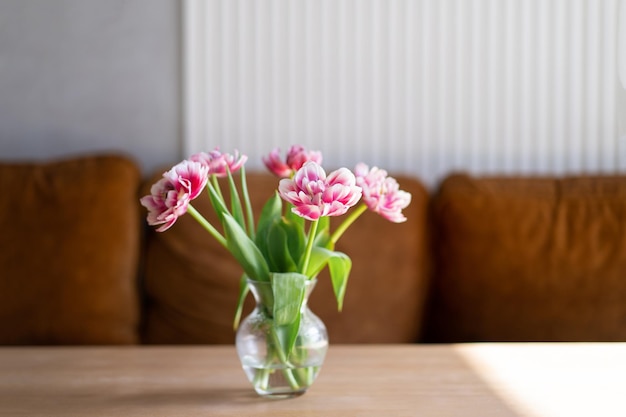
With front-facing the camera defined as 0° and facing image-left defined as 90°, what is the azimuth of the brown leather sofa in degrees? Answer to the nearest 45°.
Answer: approximately 0°

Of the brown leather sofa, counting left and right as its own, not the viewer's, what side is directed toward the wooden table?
front

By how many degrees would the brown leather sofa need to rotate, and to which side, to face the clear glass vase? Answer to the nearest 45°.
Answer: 0° — it already faces it
